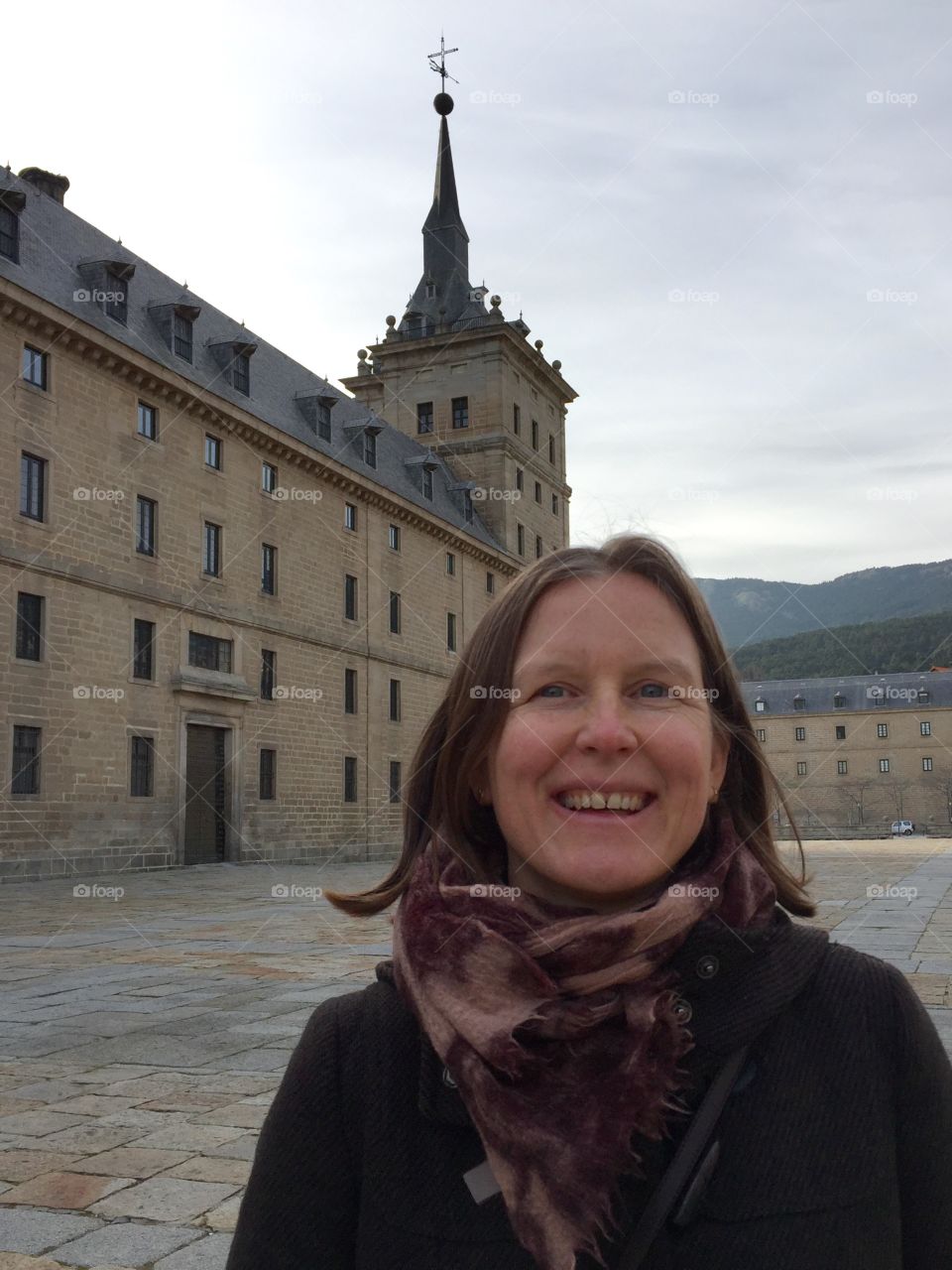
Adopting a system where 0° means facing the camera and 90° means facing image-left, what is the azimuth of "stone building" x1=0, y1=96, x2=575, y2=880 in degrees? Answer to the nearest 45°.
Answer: approximately 315°

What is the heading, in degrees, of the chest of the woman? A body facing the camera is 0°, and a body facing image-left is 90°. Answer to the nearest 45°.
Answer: approximately 0°

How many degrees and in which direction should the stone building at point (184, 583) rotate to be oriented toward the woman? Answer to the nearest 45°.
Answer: approximately 45° to its right

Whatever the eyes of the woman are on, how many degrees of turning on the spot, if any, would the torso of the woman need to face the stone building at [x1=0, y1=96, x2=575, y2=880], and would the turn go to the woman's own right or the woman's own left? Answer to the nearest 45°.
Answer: approximately 180°
